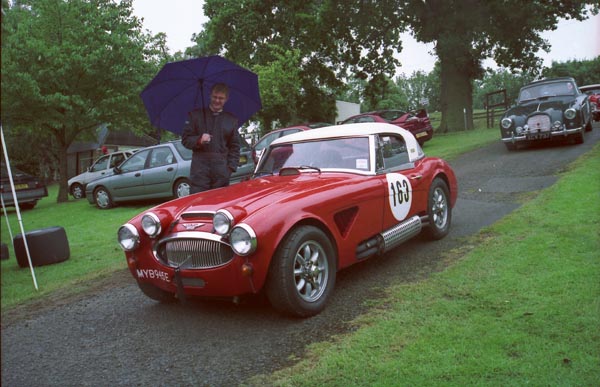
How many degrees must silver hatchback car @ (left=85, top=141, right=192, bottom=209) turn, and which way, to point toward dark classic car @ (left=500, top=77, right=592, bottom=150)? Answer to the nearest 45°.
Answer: approximately 180°

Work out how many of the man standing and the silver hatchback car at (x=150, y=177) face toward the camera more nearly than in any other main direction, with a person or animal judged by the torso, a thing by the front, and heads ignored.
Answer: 1

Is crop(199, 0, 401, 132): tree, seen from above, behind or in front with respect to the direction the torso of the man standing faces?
behind

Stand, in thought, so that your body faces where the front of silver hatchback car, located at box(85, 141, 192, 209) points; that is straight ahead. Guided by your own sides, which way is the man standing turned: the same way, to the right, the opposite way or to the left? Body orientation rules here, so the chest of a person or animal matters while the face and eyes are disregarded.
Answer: to the left

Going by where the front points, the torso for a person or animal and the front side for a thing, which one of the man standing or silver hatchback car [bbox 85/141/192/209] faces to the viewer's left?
the silver hatchback car

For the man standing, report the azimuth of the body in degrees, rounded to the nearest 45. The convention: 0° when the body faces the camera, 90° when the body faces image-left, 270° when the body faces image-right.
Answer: approximately 0°

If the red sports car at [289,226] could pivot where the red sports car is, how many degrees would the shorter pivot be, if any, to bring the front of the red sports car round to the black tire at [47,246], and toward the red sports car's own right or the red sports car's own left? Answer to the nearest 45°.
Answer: approximately 90° to the red sports car's own right

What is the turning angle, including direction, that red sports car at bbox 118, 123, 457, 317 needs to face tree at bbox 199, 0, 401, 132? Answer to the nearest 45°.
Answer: approximately 135° to its right

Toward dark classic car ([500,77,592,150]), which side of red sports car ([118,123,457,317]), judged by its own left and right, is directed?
back

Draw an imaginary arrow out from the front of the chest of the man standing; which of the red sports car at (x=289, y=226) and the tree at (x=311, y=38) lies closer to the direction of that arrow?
the red sports car

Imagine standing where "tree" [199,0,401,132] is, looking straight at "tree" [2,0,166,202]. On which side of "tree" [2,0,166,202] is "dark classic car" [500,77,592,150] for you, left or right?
left

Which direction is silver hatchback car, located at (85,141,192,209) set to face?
to the viewer's left

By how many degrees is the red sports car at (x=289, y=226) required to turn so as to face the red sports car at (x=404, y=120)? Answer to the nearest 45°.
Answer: approximately 135° to its right

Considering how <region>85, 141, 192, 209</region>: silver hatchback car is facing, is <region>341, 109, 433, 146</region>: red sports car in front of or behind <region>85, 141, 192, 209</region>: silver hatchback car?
behind
